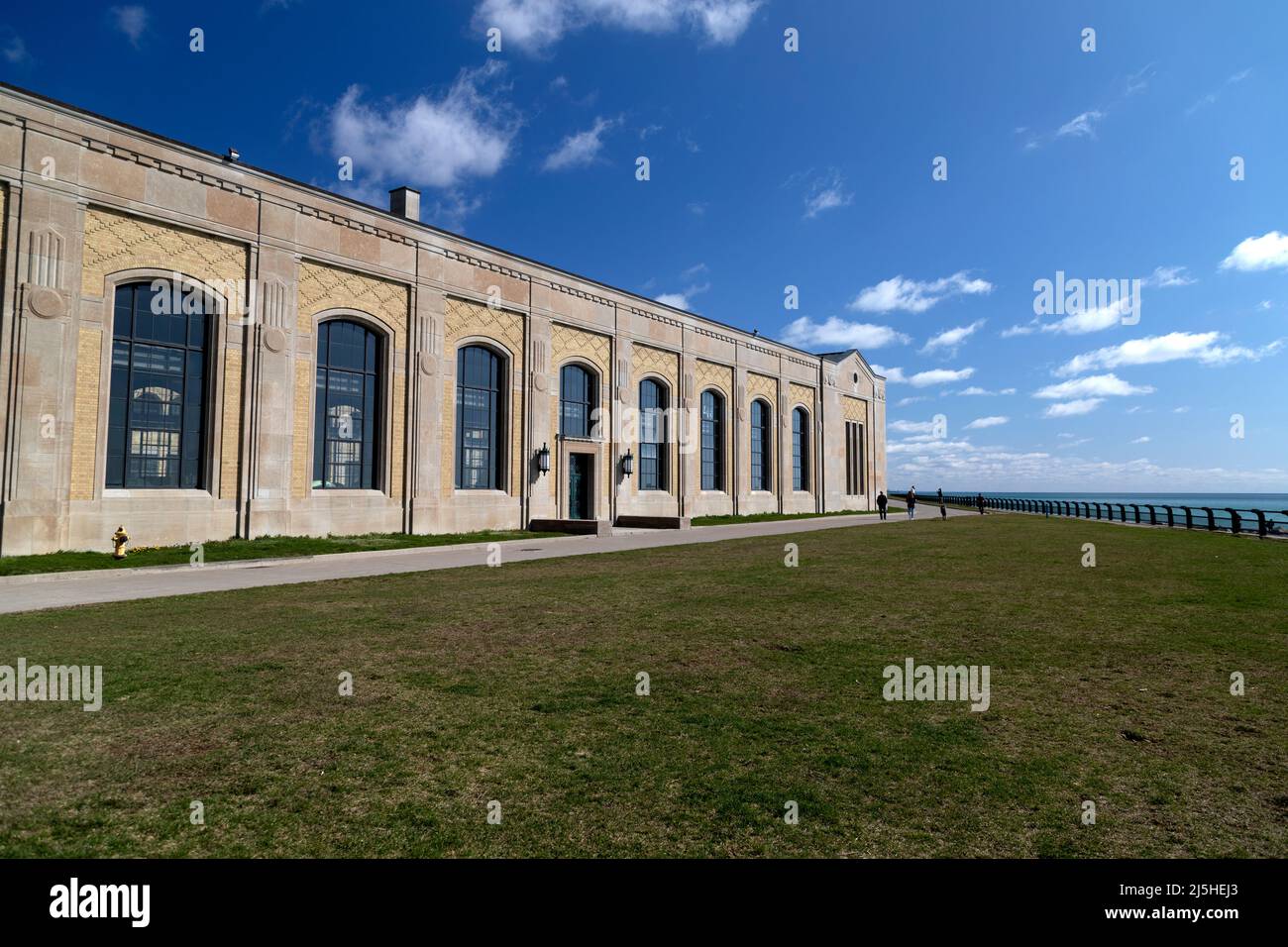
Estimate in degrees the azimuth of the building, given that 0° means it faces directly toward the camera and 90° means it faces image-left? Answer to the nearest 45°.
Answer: approximately 315°
